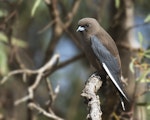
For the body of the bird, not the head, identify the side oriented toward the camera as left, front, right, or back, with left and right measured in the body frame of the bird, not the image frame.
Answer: left
